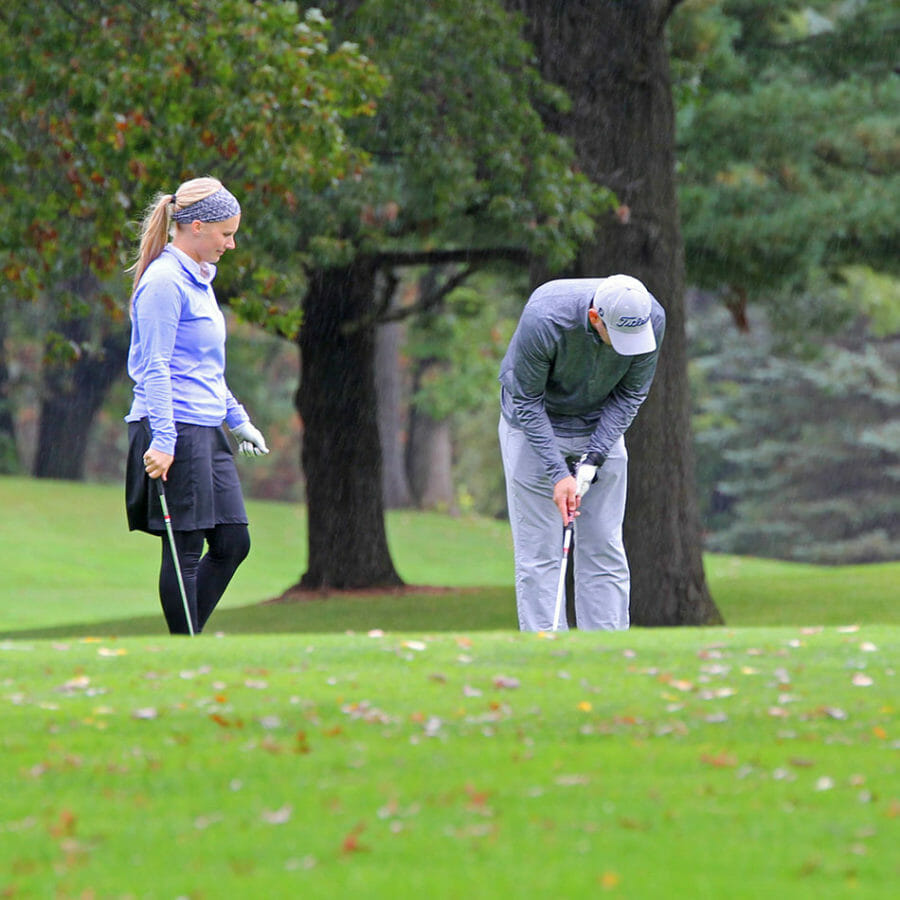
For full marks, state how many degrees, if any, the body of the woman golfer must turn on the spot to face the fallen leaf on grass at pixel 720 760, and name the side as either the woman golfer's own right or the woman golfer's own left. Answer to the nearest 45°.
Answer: approximately 45° to the woman golfer's own right

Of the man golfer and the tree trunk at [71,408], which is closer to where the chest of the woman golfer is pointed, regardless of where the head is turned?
the man golfer

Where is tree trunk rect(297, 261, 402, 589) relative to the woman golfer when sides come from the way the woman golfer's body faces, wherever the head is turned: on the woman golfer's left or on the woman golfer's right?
on the woman golfer's left

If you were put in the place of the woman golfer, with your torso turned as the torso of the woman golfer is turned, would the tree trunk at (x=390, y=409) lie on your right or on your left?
on your left

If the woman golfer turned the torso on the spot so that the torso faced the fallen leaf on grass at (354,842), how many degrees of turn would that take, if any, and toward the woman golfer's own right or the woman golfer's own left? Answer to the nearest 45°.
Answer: approximately 90° to the woman golfer's own right

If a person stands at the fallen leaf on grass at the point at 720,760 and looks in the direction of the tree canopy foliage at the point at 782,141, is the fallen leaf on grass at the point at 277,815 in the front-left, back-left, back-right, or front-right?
back-left

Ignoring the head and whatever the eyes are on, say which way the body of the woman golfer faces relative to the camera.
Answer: to the viewer's right

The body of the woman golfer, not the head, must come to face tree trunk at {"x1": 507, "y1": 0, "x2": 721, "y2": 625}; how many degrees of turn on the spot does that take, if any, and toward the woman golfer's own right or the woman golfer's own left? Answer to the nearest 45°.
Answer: approximately 45° to the woman golfer's own left

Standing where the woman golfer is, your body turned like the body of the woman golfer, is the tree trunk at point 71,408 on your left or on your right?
on your left

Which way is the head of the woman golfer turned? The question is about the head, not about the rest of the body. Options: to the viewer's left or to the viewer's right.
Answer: to the viewer's right

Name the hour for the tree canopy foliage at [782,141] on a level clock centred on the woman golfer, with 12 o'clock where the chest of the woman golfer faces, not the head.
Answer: The tree canopy foliage is roughly at 10 o'clock from the woman golfer.

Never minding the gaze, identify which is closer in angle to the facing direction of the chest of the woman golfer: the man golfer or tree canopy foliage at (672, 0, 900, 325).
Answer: the man golfer
